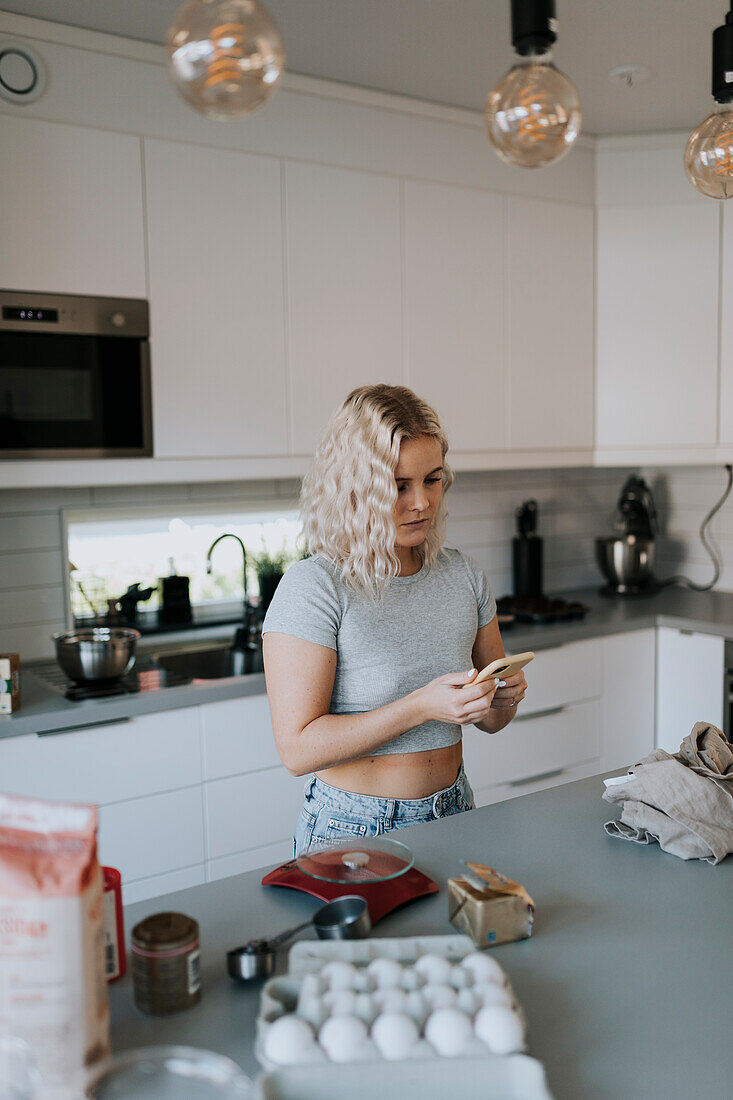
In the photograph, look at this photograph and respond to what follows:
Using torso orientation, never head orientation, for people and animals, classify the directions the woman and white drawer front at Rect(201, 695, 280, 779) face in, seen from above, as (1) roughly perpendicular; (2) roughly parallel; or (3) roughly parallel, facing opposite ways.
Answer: roughly parallel

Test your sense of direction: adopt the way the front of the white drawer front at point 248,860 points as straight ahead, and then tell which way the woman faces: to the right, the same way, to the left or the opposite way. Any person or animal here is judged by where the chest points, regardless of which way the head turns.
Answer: the same way

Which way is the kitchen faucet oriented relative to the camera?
to the viewer's left

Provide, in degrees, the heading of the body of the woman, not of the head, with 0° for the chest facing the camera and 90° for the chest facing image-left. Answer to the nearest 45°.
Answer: approximately 315°

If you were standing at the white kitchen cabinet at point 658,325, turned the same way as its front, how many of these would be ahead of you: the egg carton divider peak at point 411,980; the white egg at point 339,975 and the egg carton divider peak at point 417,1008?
3

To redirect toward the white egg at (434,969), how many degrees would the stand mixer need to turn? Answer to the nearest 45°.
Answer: approximately 45° to its left

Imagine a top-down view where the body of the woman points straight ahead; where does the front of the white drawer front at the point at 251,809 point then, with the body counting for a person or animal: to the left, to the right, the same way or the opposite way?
the same way

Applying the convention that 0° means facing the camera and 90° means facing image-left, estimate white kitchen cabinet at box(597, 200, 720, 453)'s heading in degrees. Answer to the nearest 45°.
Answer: approximately 0°

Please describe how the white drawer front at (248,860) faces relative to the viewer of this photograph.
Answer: facing the viewer and to the right of the viewer

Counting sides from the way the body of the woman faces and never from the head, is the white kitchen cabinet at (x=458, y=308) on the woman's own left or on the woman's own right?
on the woman's own left

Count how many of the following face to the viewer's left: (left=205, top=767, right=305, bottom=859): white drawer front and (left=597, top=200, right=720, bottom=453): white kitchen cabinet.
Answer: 0
